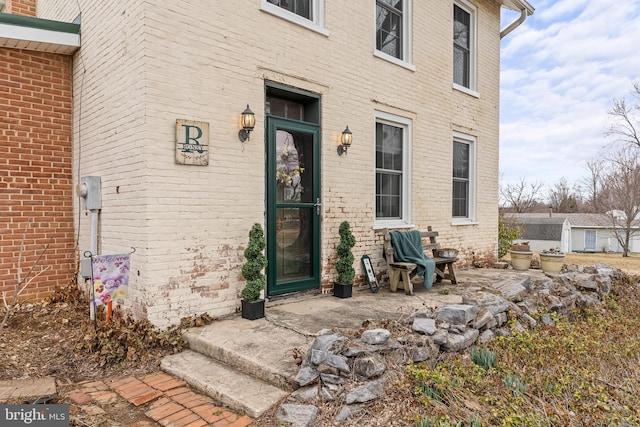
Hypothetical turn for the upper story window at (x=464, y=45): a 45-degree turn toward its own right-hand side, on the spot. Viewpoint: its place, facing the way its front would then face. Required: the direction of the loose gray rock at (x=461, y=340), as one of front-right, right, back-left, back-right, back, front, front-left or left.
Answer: front

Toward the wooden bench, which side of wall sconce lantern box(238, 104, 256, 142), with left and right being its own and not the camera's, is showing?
left

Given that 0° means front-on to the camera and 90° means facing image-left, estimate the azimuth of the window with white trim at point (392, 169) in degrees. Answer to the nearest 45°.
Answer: approximately 315°

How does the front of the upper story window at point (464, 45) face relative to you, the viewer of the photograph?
facing the viewer and to the right of the viewer

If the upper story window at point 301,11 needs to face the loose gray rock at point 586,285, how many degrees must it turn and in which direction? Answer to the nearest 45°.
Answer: approximately 45° to its left

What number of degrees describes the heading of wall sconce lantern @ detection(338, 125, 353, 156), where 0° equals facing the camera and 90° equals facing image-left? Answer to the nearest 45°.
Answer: approximately 315°

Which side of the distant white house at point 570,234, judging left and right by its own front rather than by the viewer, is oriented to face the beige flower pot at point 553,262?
front

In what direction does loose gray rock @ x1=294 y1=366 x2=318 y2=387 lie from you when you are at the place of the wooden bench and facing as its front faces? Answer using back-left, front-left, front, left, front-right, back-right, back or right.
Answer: front-right

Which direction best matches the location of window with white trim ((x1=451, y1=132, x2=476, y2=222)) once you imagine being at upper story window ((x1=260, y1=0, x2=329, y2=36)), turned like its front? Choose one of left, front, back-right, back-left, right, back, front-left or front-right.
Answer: left

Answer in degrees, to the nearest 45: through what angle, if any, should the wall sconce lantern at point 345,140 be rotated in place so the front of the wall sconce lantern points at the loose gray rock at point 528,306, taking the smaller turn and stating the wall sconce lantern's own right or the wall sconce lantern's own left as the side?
approximately 45° to the wall sconce lantern's own left

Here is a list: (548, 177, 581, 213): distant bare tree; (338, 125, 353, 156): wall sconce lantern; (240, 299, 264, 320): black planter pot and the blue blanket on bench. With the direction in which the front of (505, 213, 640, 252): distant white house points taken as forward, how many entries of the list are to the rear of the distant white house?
1

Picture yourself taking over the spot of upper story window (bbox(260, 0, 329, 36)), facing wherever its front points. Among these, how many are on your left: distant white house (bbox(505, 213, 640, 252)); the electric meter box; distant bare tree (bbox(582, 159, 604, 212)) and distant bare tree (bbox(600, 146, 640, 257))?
3

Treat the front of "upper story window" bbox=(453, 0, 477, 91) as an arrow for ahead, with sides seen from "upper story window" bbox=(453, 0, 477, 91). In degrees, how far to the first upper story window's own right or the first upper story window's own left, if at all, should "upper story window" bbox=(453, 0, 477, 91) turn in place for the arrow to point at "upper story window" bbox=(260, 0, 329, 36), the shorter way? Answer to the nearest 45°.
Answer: approximately 90° to the first upper story window's own right

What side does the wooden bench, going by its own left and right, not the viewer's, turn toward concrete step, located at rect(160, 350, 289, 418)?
right
